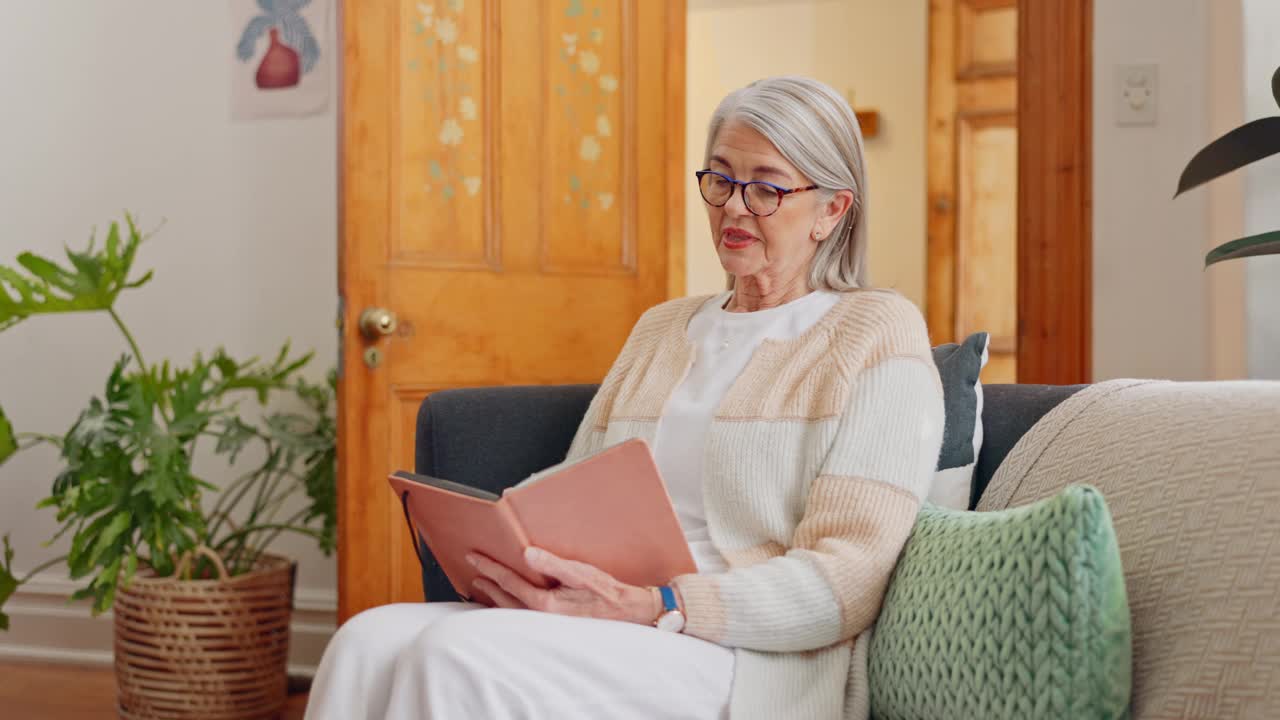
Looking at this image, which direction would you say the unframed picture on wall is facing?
toward the camera

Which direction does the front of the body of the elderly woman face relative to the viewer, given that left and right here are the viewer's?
facing the viewer and to the left of the viewer

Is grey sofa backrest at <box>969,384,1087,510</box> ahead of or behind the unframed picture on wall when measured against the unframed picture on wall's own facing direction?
ahead

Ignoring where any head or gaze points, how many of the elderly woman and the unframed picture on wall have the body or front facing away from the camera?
0

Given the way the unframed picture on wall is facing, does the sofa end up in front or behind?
in front

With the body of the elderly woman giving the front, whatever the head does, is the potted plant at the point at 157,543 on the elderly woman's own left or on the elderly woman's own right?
on the elderly woman's own right

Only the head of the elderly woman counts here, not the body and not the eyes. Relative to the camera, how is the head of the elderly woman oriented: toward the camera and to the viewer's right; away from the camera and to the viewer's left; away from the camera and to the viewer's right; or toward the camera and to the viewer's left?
toward the camera and to the viewer's left

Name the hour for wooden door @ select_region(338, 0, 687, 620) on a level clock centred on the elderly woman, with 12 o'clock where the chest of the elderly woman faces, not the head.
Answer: The wooden door is roughly at 4 o'clock from the elderly woman.

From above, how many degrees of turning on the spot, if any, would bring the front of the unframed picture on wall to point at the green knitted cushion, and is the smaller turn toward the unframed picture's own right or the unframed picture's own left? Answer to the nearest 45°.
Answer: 0° — it already faces it

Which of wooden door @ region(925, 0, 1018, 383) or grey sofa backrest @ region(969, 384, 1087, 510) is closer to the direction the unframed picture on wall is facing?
the grey sofa backrest
